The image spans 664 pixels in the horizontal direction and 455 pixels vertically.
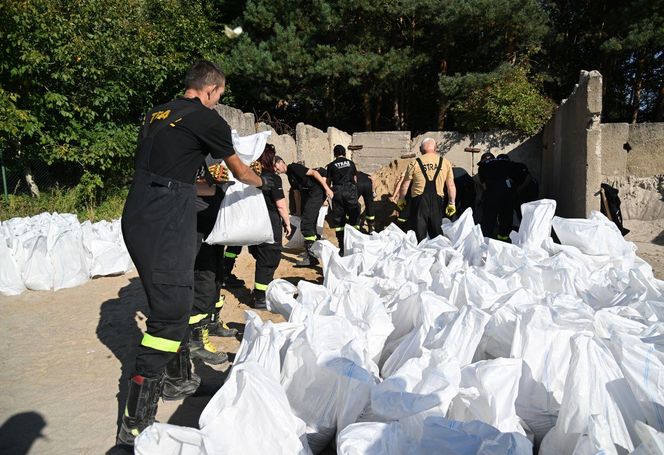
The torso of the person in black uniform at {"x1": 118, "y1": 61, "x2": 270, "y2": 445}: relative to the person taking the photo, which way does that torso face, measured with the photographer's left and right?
facing away from the viewer and to the right of the viewer

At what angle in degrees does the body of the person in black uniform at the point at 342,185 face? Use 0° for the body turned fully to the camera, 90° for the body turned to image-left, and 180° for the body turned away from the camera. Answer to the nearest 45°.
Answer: approximately 180°

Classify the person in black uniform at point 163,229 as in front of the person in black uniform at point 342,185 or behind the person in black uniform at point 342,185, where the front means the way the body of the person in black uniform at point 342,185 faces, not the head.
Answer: behind

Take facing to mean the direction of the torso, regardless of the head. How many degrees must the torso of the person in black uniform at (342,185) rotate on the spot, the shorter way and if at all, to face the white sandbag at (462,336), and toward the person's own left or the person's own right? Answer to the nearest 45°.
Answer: approximately 180°

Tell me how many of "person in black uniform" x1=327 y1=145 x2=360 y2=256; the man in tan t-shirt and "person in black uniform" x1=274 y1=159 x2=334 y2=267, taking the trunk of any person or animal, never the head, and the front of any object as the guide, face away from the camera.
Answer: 2
